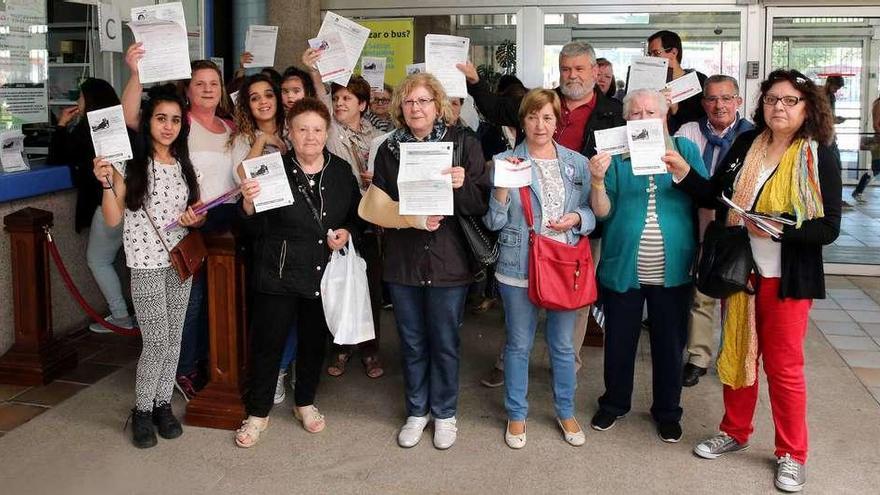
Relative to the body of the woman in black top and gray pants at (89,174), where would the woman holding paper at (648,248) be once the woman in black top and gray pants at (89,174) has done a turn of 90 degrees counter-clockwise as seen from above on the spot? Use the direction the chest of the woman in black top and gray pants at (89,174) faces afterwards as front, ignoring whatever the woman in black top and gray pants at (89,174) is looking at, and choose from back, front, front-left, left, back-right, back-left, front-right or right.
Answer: front-left

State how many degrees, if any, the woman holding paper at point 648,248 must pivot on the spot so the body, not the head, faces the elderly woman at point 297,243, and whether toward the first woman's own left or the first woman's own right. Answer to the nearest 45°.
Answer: approximately 90° to the first woman's own right

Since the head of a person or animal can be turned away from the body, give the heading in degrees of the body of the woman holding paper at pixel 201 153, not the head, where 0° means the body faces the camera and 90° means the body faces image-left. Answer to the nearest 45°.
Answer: approximately 0°

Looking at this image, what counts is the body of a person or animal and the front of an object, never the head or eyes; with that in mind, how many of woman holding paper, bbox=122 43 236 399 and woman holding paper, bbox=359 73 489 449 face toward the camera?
2

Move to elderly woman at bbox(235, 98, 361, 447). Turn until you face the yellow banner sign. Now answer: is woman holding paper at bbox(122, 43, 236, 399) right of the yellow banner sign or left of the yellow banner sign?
left

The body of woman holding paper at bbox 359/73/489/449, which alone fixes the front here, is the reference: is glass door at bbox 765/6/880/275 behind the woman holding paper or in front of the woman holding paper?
behind

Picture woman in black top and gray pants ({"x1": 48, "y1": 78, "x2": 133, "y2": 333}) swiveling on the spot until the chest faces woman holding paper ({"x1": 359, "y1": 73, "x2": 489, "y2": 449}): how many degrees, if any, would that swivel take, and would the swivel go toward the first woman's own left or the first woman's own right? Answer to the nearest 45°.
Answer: approximately 135° to the first woman's own left

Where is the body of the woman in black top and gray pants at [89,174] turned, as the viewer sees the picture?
to the viewer's left
